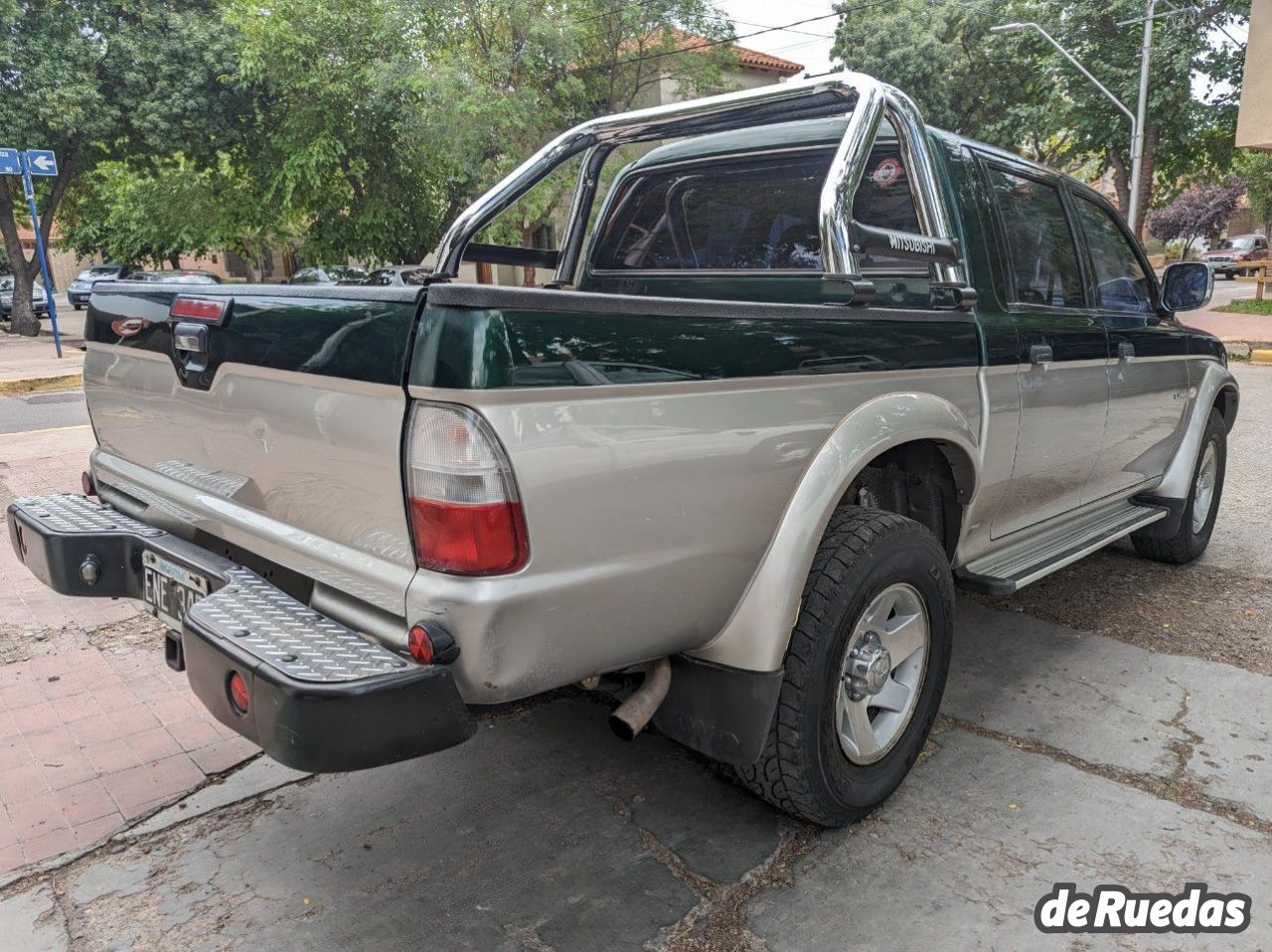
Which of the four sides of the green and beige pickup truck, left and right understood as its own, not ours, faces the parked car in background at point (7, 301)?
left

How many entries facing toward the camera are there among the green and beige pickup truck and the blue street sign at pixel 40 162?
1

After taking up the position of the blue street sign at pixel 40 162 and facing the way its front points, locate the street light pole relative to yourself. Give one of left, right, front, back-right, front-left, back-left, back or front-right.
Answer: left

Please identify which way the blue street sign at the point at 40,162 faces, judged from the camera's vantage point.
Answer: facing the viewer

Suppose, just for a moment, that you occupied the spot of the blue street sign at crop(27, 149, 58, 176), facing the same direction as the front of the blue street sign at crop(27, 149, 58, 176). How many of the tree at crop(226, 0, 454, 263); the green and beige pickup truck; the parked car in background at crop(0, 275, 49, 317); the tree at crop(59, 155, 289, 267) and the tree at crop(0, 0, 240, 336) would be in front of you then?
1

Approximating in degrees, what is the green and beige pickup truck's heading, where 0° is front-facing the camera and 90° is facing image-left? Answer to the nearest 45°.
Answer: approximately 225°

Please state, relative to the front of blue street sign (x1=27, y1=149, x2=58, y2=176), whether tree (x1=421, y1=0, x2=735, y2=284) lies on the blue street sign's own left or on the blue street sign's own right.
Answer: on the blue street sign's own left

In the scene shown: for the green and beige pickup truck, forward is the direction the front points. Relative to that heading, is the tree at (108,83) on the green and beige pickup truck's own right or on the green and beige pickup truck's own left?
on the green and beige pickup truck's own left

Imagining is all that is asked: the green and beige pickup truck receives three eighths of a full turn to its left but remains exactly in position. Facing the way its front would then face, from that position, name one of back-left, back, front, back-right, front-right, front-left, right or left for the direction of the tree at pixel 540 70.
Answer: right

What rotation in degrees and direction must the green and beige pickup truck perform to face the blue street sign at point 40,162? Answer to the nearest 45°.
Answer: approximately 90° to its left

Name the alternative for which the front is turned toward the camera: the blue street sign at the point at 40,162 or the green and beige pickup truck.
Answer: the blue street sign

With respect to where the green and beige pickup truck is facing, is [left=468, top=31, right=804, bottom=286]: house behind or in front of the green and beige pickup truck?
in front

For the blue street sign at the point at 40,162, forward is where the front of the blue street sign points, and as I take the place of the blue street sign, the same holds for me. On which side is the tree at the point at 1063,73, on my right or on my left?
on my left
